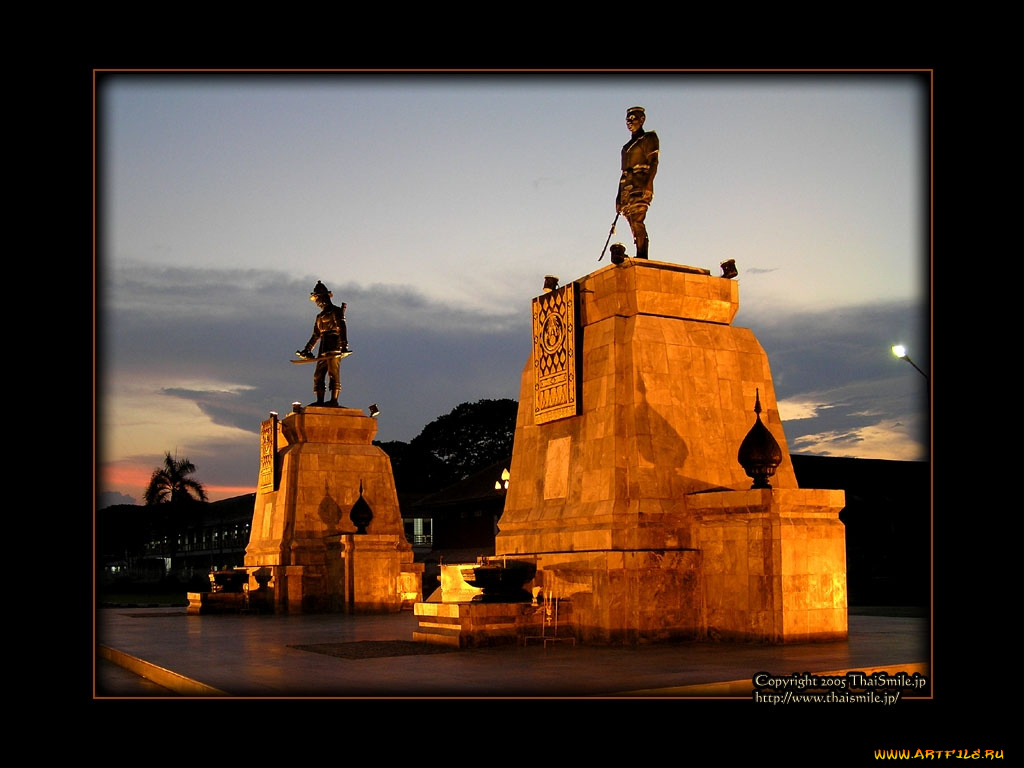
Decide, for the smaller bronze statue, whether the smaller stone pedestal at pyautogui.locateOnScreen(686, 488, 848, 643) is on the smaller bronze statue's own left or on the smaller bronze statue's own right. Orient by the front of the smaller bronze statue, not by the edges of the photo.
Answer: on the smaller bronze statue's own left

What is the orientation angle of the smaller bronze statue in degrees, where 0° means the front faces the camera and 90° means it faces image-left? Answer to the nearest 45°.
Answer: approximately 45°

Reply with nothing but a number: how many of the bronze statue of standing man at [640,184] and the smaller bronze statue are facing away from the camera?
0

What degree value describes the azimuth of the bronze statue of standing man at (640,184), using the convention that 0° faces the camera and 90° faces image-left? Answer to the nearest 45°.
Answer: approximately 45°

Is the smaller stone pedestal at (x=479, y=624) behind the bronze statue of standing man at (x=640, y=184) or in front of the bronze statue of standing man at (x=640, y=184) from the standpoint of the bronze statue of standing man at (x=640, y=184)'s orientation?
in front

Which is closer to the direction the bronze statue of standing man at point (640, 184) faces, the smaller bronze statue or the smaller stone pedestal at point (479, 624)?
the smaller stone pedestal
